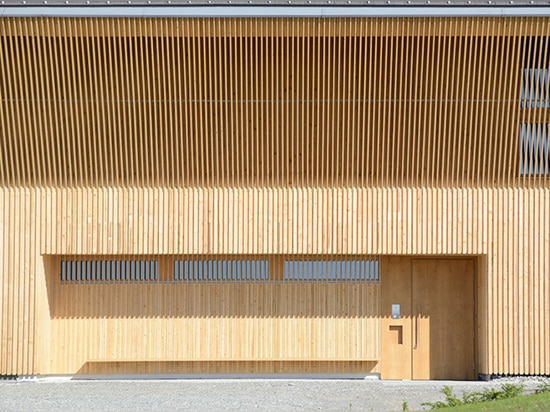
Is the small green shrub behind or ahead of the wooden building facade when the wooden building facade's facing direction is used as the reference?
ahead

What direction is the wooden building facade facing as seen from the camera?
toward the camera
